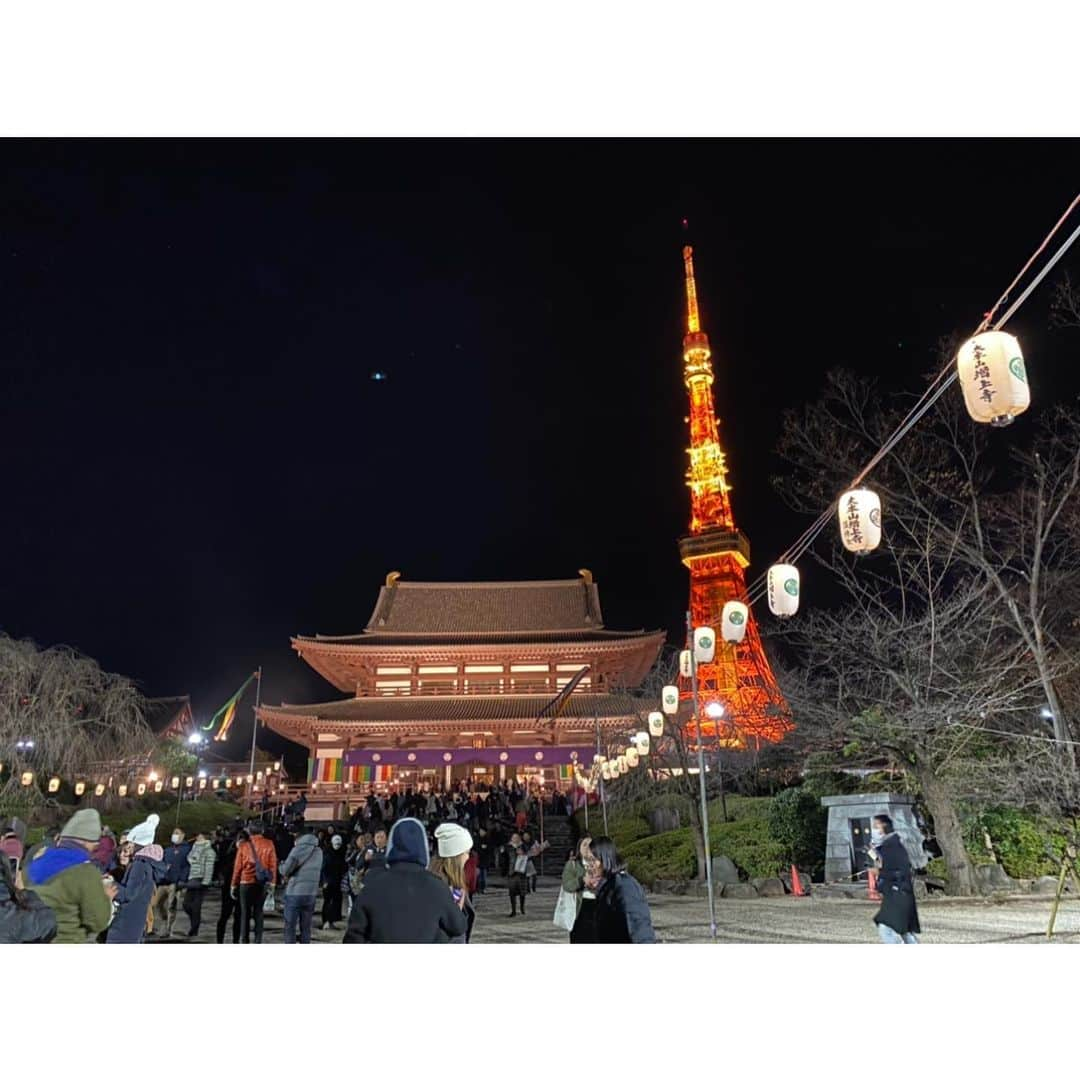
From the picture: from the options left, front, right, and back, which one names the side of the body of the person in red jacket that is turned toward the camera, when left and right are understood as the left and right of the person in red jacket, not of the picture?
back

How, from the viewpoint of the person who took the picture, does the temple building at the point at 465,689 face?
facing the viewer

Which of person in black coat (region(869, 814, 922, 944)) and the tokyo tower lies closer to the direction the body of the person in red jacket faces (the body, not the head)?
the tokyo tower

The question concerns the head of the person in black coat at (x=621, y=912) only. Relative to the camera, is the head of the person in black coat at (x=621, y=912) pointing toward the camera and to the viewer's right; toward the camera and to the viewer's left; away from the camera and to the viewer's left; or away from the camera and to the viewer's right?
away from the camera and to the viewer's left

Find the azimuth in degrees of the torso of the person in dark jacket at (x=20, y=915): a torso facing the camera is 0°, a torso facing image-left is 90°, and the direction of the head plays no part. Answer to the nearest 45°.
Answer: approximately 180°

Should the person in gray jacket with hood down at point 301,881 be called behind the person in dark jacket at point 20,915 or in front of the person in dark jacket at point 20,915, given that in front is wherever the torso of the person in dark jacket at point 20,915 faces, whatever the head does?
in front

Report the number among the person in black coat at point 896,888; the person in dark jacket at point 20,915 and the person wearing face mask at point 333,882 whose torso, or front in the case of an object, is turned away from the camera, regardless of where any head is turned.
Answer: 1

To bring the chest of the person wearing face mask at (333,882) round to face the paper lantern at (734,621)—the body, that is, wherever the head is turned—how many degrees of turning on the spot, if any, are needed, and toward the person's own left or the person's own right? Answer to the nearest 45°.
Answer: approximately 90° to the person's own left

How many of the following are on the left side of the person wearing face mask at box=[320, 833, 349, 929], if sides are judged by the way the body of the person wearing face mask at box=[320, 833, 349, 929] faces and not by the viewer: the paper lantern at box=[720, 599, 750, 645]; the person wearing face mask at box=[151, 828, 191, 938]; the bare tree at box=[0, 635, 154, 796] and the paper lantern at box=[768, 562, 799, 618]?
2

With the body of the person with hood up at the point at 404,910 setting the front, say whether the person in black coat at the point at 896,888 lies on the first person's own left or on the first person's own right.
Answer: on the first person's own right

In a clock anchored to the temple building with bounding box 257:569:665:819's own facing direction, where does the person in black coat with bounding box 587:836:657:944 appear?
The person in black coat is roughly at 12 o'clock from the temple building.

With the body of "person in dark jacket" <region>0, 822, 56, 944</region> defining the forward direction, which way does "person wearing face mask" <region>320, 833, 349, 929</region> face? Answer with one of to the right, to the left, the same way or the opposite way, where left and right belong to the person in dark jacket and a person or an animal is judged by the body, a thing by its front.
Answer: the opposite way

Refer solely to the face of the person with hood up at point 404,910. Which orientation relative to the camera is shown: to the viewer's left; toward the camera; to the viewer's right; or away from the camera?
away from the camera
